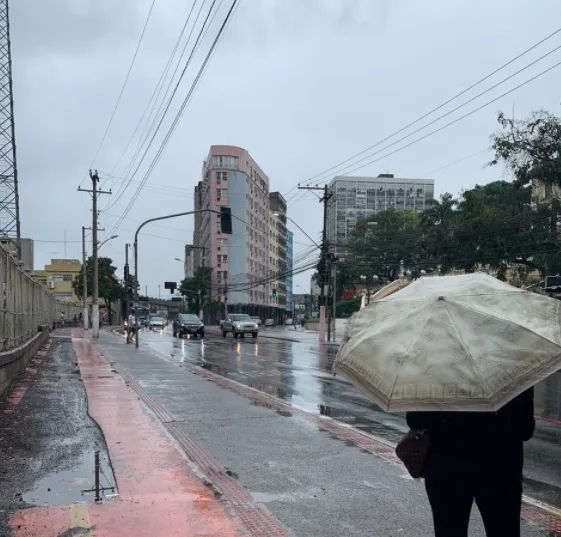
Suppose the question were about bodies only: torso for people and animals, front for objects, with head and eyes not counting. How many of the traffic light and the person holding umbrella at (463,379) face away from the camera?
2

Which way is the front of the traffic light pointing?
away from the camera

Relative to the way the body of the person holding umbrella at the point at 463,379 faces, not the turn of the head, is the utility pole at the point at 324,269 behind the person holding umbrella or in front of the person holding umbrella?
in front

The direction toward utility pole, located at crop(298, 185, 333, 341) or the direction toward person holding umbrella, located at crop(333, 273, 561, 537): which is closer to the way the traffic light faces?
the utility pole

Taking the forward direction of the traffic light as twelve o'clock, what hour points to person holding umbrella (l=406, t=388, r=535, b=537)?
The person holding umbrella is roughly at 6 o'clock from the traffic light.

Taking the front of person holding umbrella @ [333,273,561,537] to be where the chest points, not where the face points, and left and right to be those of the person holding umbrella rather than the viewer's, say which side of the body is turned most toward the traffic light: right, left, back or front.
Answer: front

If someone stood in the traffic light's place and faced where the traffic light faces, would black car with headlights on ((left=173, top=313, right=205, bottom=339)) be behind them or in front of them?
in front

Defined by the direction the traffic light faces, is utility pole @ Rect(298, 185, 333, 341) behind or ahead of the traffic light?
ahead

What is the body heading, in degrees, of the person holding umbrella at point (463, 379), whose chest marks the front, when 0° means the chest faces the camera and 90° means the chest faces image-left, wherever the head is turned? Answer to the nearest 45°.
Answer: approximately 180°

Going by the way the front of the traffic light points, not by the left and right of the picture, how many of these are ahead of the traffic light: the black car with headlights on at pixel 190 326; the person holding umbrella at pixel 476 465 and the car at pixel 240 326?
2

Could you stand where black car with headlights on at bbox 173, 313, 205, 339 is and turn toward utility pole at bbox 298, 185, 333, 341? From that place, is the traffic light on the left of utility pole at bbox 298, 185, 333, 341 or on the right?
right

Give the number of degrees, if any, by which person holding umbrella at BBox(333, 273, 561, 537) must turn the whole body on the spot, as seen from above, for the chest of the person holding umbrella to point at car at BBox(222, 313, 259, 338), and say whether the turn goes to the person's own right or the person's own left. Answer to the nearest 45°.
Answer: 0° — they already face it
